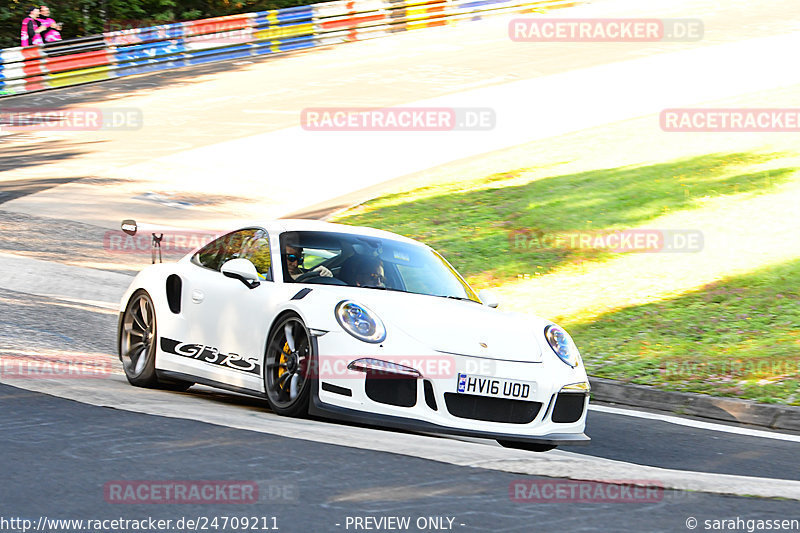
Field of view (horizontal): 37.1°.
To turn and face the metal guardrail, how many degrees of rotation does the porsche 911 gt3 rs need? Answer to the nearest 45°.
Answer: approximately 135° to its left

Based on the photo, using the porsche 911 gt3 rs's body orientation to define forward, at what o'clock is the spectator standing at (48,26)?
The spectator standing is roughly at 7 o'clock from the porsche 911 gt3 rs.

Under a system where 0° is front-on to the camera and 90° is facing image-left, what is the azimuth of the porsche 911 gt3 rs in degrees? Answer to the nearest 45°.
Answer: approximately 315°

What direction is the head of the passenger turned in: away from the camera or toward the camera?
toward the camera

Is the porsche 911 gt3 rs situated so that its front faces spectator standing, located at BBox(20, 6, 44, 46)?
no
